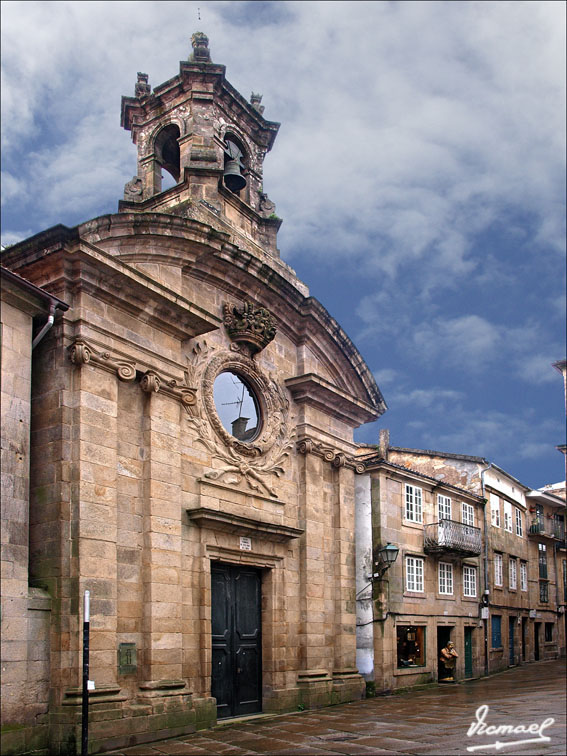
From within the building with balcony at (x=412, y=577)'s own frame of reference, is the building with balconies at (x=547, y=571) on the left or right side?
on its left

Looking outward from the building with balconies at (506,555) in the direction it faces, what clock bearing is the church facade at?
The church facade is roughly at 2 o'clock from the building with balconies.
